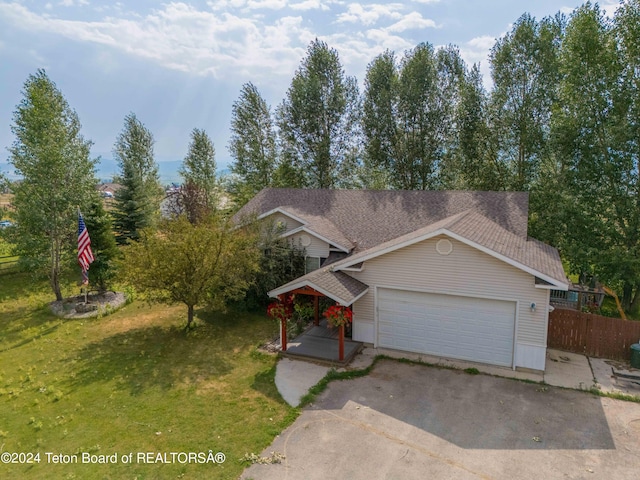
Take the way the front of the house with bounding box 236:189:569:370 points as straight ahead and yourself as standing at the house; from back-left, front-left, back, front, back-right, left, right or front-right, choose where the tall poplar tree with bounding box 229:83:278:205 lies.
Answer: back-right

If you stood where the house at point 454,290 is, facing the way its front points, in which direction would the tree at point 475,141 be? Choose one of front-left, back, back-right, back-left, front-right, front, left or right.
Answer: back

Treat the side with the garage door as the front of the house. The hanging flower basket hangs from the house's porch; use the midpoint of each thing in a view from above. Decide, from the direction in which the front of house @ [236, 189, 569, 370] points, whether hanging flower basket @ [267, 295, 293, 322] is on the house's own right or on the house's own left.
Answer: on the house's own right

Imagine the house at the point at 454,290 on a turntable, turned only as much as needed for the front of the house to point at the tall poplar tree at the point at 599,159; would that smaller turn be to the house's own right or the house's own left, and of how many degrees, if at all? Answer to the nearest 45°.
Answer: approximately 135° to the house's own left

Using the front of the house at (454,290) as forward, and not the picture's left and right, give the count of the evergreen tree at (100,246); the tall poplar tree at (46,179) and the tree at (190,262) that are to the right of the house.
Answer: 3

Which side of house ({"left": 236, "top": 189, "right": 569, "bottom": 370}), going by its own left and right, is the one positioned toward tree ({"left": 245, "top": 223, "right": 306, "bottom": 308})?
right

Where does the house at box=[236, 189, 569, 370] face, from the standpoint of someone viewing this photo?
facing the viewer

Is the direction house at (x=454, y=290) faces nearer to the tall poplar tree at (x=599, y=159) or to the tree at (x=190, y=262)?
the tree

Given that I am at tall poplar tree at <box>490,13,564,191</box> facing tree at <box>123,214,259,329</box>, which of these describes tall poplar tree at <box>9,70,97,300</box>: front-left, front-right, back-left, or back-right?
front-right

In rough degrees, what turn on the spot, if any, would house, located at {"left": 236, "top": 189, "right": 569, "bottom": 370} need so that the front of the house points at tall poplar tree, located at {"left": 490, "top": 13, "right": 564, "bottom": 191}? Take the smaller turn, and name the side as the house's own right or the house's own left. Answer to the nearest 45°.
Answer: approximately 180°

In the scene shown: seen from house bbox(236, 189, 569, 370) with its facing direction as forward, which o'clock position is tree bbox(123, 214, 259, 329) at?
The tree is roughly at 3 o'clock from the house.

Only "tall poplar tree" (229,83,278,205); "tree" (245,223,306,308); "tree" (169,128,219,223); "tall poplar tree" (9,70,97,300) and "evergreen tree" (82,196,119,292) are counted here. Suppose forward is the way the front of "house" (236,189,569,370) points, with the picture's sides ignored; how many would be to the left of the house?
0

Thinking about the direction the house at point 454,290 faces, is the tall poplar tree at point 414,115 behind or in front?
behind

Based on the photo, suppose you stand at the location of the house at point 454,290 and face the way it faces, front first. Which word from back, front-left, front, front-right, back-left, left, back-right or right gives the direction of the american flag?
right

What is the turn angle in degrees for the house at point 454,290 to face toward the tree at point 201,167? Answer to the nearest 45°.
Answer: approximately 135° to its right

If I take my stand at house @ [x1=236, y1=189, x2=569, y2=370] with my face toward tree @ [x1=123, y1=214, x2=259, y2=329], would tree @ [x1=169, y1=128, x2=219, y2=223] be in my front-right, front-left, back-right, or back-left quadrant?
front-right

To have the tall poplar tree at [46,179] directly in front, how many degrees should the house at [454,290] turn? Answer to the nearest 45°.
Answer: approximately 90° to its right

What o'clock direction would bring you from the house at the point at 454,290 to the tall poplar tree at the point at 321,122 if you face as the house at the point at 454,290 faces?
The tall poplar tree is roughly at 5 o'clock from the house.

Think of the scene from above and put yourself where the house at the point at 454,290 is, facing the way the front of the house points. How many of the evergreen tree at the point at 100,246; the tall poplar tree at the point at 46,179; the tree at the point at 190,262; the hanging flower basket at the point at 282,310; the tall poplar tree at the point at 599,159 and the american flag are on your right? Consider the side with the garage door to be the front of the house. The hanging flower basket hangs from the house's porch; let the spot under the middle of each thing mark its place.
5

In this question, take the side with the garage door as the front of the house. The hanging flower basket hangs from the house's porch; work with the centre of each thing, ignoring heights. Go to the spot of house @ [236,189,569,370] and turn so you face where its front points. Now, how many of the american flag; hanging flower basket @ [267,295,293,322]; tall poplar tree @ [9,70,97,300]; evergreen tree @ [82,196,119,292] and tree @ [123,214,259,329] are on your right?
5

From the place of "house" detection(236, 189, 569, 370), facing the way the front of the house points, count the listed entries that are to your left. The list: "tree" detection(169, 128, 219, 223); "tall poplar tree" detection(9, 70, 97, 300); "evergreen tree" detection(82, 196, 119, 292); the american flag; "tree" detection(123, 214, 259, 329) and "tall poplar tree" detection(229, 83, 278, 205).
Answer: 0

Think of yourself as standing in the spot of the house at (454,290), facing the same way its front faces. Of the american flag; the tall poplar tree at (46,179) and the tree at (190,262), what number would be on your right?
3
